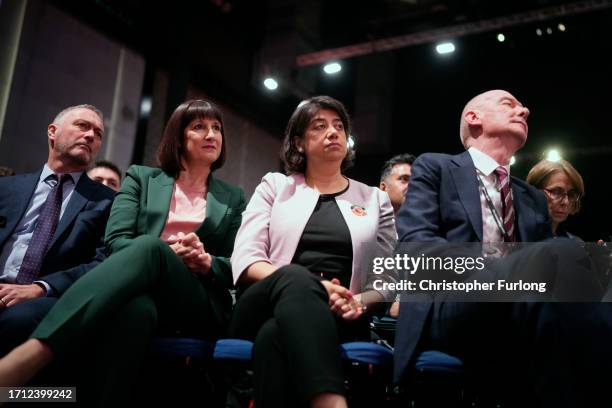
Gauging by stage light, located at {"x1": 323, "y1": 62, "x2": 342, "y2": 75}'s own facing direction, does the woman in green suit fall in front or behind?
in front

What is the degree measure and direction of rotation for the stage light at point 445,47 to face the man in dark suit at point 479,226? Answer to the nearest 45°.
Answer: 0° — it already faces them

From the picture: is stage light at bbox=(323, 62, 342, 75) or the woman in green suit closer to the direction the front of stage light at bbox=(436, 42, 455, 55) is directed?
the woman in green suit

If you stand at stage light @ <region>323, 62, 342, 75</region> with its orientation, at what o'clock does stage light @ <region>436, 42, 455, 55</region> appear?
stage light @ <region>436, 42, 455, 55</region> is roughly at 10 o'clock from stage light @ <region>323, 62, 342, 75</region>.

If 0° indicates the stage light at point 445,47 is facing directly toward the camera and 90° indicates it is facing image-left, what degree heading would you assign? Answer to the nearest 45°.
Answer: approximately 0°

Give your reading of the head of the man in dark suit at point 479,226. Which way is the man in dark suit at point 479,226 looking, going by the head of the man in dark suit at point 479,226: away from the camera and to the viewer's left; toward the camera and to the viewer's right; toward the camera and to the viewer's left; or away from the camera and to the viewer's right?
toward the camera and to the viewer's right

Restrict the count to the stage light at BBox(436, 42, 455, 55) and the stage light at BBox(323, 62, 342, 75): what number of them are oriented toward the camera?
2

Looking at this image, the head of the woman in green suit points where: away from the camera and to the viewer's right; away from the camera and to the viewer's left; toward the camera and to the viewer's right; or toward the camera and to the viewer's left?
toward the camera and to the viewer's right

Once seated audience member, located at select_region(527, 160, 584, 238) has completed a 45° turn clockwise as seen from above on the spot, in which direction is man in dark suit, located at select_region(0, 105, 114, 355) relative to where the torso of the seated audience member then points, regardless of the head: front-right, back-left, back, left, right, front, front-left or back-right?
front-right

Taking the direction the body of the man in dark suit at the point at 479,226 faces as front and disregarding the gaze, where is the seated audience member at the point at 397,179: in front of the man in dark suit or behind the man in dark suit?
behind
